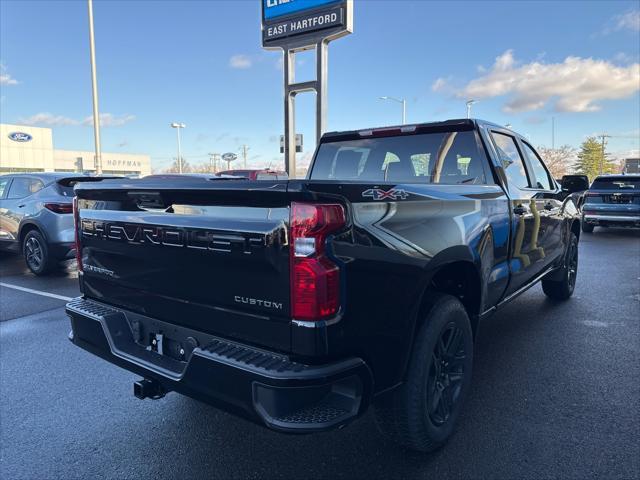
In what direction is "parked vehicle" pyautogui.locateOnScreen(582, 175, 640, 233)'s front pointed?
away from the camera

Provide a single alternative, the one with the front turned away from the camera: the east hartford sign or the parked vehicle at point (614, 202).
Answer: the parked vehicle

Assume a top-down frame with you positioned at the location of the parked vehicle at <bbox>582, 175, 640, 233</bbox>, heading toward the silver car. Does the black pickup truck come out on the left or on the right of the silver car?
left

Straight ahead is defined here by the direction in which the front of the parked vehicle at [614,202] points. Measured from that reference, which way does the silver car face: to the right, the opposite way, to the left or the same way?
to the left

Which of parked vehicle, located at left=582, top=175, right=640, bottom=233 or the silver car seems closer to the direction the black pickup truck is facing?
the parked vehicle

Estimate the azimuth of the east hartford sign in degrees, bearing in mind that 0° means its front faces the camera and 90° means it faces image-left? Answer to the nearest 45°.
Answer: approximately 45°

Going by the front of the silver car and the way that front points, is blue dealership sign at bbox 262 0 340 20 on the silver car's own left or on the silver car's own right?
on the silver car's own right

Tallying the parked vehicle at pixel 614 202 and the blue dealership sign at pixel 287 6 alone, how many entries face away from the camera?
1

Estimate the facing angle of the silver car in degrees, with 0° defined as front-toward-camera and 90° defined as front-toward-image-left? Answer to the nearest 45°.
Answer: approximately 135°

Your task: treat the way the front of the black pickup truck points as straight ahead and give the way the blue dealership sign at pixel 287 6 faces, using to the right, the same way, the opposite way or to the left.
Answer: the opposite way

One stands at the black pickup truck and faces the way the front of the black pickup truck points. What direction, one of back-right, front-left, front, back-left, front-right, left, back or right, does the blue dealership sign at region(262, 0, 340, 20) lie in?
front-left

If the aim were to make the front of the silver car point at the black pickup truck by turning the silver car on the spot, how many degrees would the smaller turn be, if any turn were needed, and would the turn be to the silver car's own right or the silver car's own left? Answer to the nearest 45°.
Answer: approximately 135° to the silver car's own left

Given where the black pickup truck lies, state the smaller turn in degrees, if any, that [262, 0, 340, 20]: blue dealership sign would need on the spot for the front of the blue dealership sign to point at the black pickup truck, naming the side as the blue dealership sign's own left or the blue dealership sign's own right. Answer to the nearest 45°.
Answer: approximately 45° to the blue dealership sign's own left

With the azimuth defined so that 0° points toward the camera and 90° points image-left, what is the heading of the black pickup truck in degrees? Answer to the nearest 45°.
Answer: approximately 225°

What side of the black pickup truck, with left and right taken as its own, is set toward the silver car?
left

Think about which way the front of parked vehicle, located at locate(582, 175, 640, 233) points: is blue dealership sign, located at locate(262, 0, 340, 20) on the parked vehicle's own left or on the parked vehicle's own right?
on the parked vehicle's own left

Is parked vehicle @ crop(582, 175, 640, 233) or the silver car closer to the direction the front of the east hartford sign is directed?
the silver car
